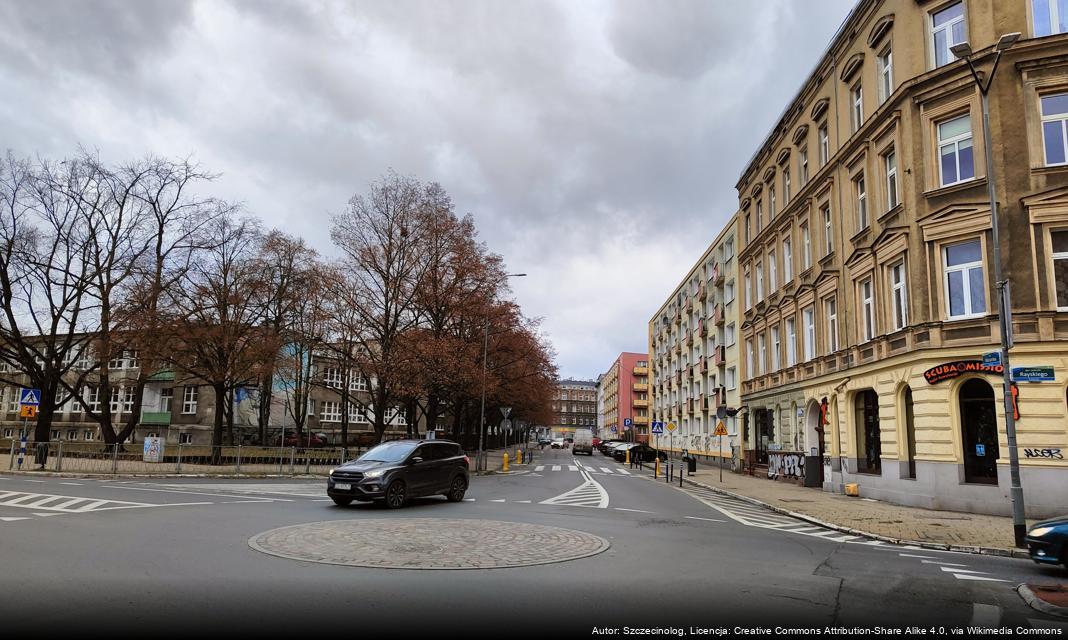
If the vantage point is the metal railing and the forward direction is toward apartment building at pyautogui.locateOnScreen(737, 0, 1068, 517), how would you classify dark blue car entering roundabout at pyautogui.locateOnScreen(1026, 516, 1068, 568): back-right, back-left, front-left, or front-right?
front-right

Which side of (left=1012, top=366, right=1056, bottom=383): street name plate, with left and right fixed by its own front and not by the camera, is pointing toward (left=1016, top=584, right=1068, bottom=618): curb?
front

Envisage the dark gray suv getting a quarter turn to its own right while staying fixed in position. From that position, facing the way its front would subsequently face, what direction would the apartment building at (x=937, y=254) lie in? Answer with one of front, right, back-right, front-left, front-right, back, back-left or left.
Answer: back-right

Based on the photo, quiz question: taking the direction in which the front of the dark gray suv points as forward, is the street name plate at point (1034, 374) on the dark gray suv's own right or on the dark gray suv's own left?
on the dark gray suv's own left

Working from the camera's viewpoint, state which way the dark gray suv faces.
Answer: facing the viewer and to the left of the viewer

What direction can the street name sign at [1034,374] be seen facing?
toward the camera

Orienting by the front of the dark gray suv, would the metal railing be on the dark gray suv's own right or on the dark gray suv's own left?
on the dark gray suv's own right

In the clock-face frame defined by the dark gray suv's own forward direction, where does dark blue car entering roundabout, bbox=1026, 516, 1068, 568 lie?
The dark blue car entering roundabout is roughly at 9 o'clock from the dark gray suv.
